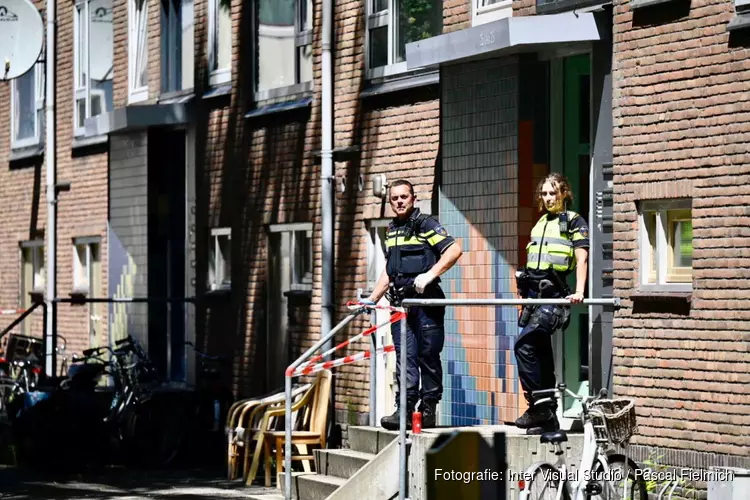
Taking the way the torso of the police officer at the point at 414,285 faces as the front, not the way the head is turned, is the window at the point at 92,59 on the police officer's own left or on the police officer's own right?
on the police officer's own right

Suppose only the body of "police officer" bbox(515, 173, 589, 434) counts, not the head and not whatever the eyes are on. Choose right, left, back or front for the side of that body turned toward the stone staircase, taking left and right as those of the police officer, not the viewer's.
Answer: right

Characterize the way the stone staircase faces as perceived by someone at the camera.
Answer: facing the viewer and to the left of the viewer

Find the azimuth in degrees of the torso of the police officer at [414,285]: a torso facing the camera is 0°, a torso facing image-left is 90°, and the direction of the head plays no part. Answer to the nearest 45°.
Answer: approximately 45°
